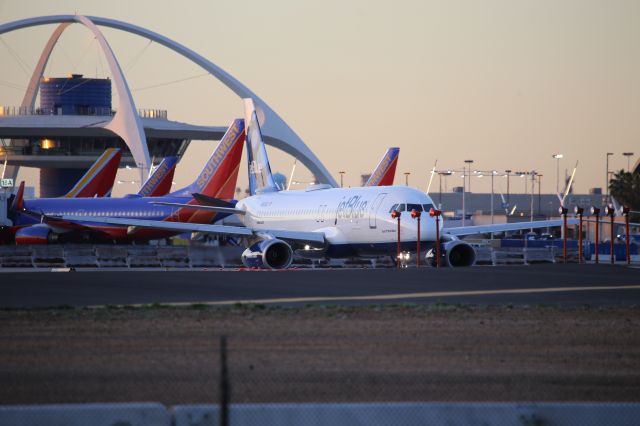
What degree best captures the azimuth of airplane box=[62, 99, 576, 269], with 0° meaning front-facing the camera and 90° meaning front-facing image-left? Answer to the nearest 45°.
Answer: approximately 315°
